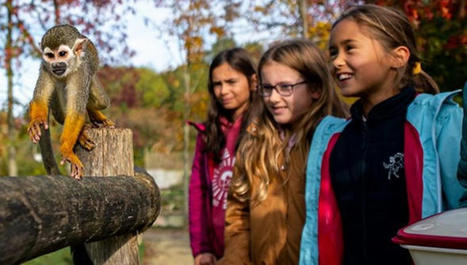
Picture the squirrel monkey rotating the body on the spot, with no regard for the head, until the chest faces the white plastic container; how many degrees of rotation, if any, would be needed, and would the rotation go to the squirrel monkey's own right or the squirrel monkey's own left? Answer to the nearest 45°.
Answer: approximately 90° to the squirrel monkey's own left

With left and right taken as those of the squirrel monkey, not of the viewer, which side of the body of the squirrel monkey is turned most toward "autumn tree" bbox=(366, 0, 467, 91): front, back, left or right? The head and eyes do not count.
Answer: back

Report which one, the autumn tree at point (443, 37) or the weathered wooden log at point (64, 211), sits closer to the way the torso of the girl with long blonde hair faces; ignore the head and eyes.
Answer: the weathered wooden log

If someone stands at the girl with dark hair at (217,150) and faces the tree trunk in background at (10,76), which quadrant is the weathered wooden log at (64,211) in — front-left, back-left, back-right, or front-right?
back-left

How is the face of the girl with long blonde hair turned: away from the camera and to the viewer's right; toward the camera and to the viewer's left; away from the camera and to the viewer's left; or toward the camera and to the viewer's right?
toward the camera and to the viewer's left

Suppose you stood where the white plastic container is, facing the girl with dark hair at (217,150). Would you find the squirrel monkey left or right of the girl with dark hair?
left

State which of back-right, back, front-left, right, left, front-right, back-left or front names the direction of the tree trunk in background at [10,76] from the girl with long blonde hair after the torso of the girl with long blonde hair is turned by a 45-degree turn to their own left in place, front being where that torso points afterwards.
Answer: back-right

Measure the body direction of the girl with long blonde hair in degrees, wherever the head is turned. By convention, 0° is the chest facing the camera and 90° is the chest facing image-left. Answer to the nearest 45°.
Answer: approximately 45°

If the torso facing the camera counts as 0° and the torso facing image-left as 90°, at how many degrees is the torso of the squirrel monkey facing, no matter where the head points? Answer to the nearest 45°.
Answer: approximately 45°

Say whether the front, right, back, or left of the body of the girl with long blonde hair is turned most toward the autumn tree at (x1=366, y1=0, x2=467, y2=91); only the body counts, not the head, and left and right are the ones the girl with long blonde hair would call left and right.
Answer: back

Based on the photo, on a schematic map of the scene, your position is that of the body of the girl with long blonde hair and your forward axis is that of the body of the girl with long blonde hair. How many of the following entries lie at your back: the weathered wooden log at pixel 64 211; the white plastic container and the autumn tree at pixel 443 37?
1

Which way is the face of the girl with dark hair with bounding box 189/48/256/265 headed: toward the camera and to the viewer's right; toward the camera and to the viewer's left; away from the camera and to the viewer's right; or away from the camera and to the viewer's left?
toward the camera and to the viewer's left

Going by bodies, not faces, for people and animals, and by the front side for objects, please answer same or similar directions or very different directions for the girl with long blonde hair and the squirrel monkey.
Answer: same or similar directions

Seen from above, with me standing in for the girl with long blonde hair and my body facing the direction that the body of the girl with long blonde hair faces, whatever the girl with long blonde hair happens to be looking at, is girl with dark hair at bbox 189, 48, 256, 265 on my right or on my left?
on my right

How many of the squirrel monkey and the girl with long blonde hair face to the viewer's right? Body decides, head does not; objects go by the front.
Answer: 0
